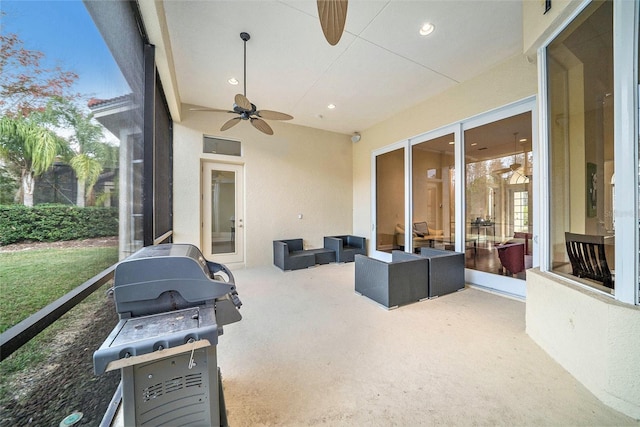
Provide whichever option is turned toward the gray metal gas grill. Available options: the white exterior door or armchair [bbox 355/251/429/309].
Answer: the white exterior door

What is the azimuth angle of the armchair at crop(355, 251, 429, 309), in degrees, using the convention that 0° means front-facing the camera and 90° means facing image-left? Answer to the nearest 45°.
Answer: approximately 135°

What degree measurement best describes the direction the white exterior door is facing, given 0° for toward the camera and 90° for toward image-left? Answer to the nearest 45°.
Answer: approximately 0°

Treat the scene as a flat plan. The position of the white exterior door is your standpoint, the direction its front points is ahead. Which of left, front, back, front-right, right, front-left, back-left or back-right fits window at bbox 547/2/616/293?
front-left

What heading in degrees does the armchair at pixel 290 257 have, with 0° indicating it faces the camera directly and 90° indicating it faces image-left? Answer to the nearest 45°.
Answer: approximately 315°

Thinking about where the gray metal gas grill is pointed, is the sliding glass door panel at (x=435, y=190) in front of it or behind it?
in front

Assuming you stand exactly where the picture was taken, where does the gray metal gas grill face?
facing to the right of the viewer

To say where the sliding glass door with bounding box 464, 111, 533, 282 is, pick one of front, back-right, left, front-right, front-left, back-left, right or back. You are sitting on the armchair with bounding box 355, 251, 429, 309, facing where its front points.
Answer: right
